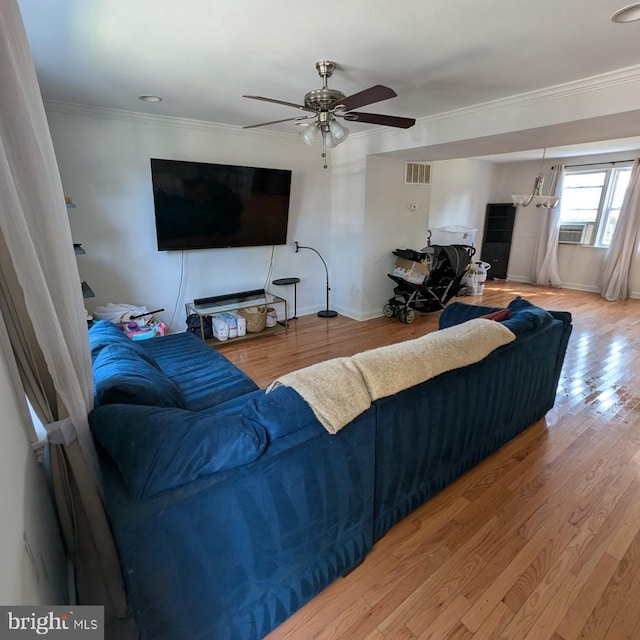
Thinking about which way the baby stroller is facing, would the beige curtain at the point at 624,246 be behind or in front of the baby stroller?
behind

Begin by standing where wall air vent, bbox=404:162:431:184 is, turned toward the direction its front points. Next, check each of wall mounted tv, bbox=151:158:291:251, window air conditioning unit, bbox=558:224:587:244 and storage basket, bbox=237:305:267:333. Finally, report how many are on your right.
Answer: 2

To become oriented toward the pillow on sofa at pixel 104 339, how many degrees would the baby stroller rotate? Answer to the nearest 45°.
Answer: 0° — it already faces it

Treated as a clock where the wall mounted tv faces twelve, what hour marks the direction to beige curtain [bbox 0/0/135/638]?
The beige curtain is roughly at 2 o'clock from the wall mounted tv.

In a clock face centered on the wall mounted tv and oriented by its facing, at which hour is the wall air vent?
The wall air vent is roughly at 10 o'clock from the wall mounted tv.

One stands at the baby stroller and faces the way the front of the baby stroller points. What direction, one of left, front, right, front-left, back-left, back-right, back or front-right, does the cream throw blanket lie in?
front-left

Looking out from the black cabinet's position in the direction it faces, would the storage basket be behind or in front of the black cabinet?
in front

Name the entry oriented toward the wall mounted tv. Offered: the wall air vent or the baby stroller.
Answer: the baby stroller

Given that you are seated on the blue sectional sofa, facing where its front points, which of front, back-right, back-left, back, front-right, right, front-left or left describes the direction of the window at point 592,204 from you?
right

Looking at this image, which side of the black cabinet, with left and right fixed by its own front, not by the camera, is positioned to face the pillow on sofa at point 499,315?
front

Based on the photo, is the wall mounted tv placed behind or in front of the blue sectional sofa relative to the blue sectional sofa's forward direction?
in front

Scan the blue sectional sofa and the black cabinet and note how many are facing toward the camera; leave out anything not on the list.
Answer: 1
